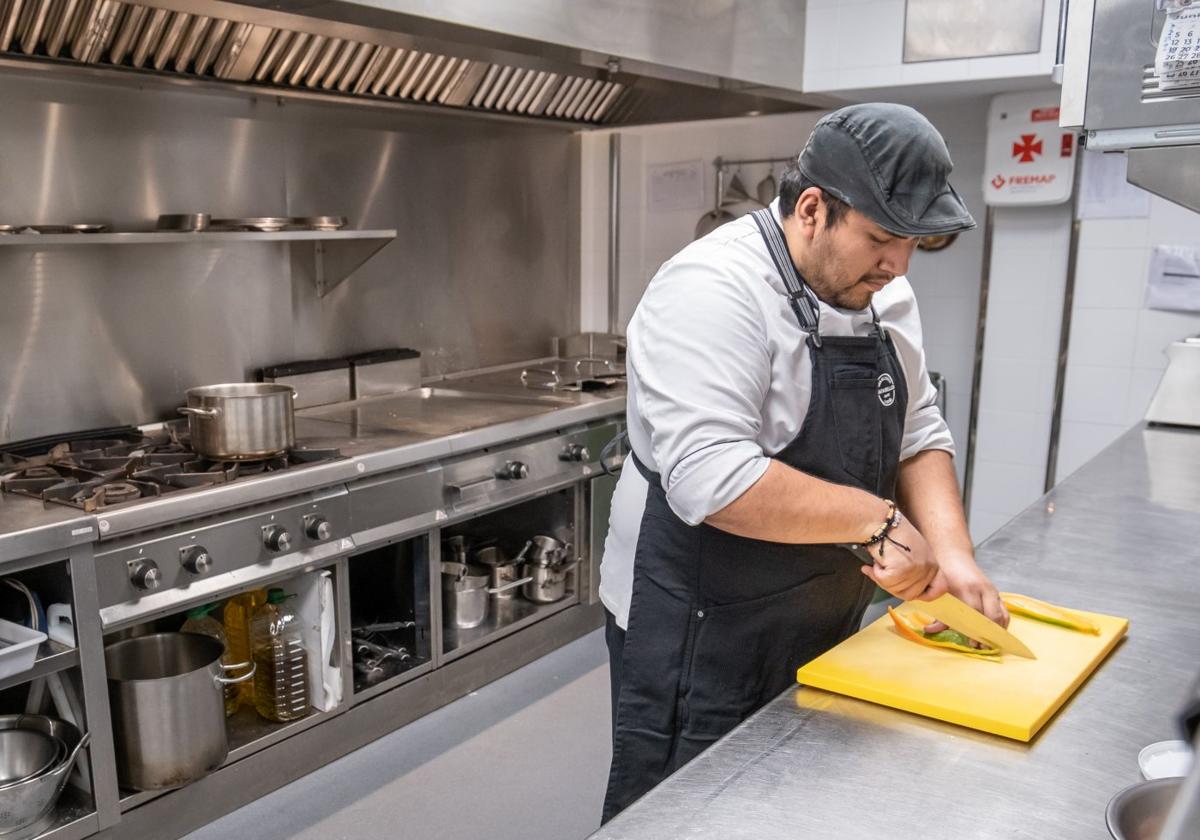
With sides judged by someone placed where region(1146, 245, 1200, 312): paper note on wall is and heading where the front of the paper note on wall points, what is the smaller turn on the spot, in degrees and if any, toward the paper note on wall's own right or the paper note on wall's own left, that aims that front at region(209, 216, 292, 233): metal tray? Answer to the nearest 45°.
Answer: approximately 45° to the paper note on wall's own right

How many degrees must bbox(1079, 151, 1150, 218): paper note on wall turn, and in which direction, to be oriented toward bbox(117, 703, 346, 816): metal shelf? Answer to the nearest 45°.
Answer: approximately 45° to its right

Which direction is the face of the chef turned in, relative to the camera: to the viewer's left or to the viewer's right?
to the viewer's right

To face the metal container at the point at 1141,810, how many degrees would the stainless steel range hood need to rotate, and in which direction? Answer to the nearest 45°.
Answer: approximately 45° to its right

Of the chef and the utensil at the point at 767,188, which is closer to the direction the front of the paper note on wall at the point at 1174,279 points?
the chef

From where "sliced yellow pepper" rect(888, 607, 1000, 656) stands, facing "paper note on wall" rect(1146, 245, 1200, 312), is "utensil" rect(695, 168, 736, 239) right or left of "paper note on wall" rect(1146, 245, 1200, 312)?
left

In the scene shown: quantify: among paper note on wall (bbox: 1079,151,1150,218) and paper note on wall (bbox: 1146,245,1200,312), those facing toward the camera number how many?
2

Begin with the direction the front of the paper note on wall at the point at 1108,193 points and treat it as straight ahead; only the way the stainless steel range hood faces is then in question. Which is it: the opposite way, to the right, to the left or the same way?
to the left

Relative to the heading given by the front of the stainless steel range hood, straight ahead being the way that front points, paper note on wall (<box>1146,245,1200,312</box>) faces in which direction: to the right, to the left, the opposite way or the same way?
to the right

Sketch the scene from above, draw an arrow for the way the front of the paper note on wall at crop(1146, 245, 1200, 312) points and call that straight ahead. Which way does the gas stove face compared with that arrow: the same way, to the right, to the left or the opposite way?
to the left

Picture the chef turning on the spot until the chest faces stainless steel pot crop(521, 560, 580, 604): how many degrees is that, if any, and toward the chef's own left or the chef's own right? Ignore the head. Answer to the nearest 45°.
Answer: approximately 180°
